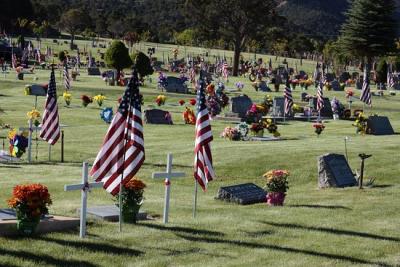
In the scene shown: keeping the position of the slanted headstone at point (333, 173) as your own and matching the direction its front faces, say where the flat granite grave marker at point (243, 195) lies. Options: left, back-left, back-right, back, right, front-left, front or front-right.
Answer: right

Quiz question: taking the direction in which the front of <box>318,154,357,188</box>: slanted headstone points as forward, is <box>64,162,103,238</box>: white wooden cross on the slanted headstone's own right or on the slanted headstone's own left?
on the slanted headstone's own right

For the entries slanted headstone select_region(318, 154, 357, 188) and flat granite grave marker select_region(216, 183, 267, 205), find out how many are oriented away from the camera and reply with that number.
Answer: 0

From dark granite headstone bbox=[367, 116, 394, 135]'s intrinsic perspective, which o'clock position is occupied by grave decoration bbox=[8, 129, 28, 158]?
The grave decoration is roughly at 3 o'clock from the dark granite headstone.

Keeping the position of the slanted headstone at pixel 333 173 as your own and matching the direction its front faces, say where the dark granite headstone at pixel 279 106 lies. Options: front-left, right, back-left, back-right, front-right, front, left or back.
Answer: back-left

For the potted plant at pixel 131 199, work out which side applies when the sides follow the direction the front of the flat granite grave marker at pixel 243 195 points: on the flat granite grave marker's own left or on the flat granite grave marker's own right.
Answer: on the flat granite grave marker's own right

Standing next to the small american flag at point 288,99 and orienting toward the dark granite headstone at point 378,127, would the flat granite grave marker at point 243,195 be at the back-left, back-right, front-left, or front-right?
front-right

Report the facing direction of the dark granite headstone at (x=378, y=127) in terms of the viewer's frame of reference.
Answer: facing the viewer and to the right of the viewer

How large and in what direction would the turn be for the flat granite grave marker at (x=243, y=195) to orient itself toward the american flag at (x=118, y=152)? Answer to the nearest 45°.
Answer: approximately 90° to its right
